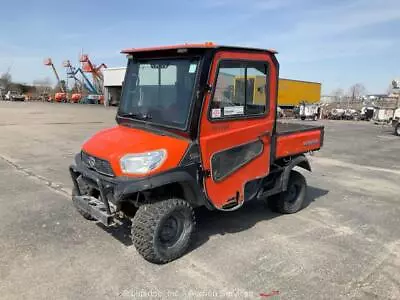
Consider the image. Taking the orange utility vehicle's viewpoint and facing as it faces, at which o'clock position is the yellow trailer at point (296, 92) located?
The yellow trailer is roughly at 5 o'clock from the orange utility vehicle.

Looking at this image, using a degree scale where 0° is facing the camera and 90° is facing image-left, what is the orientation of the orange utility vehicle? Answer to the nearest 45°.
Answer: approximately 45°
